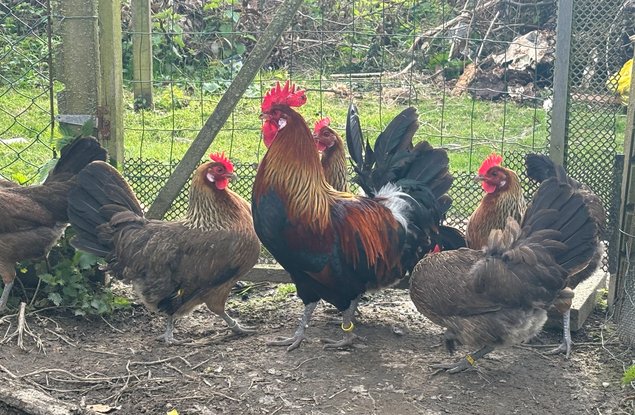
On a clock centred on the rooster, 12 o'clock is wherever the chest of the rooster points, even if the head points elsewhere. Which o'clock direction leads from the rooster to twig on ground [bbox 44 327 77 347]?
The twig on ground is roughly at 12 o'clock from the rooster.

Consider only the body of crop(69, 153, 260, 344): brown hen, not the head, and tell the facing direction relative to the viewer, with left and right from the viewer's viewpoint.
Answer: facing to the right of the viewer

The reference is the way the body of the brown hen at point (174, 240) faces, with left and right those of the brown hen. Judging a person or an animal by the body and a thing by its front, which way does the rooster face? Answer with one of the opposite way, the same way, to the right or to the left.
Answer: the opposite way

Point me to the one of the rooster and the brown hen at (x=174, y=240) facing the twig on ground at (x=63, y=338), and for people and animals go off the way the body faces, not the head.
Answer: the rooster

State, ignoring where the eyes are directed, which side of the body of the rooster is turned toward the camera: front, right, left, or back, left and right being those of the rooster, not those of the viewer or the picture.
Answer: left

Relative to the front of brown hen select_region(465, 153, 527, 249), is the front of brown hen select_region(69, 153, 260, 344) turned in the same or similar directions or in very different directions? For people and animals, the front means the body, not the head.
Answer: very different directions

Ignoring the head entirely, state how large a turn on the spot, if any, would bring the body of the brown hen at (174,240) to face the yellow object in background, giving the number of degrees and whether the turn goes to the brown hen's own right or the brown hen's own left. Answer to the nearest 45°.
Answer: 0° — it already faces it

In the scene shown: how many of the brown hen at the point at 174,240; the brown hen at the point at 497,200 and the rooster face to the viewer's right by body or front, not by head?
1

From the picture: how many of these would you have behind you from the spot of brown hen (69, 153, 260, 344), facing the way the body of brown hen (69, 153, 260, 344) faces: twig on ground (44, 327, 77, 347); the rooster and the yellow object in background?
1

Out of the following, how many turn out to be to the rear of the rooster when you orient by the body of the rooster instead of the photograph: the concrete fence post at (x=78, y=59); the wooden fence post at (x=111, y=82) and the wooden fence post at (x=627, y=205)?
1

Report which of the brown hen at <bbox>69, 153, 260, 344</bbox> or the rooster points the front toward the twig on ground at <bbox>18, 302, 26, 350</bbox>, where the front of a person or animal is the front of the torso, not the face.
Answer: the rooster

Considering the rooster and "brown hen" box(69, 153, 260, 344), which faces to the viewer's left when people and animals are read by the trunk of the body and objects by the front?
the rooster

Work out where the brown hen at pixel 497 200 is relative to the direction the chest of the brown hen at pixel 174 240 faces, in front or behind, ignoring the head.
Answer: in front

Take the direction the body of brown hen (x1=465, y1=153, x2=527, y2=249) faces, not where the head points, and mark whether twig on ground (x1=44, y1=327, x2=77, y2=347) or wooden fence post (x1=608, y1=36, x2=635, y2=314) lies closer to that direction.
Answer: the twig on ground

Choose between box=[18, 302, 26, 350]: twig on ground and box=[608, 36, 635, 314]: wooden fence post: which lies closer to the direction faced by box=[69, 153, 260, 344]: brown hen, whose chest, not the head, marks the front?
the wooden fence post
